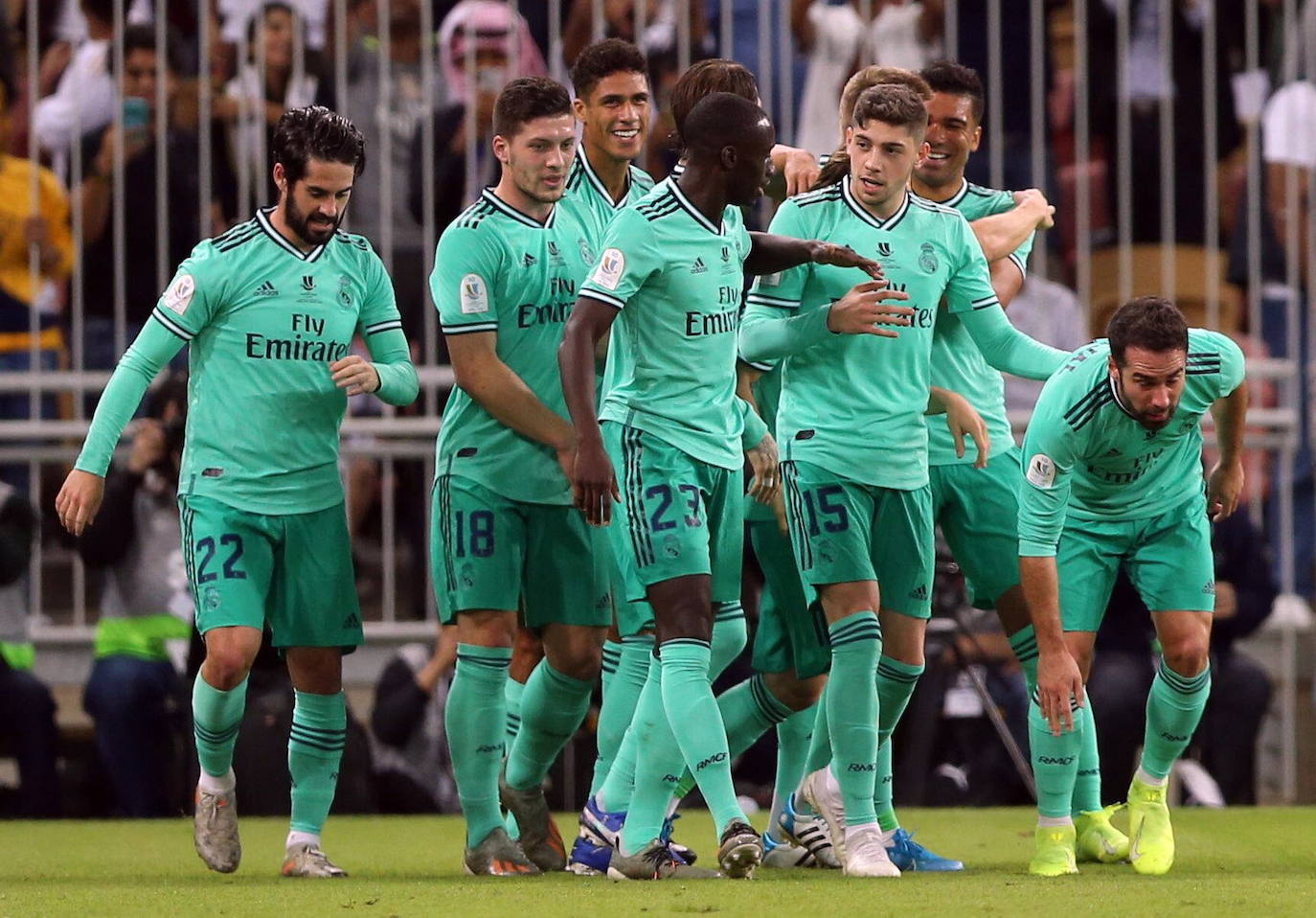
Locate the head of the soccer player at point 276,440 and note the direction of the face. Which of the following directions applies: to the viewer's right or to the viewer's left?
to the viewer's right

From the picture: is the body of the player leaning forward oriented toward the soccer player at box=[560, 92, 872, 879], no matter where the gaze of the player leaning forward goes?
no

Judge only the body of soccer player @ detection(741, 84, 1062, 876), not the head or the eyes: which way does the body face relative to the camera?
toward the camera

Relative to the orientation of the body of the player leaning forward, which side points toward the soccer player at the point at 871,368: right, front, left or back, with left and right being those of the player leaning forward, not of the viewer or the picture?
right

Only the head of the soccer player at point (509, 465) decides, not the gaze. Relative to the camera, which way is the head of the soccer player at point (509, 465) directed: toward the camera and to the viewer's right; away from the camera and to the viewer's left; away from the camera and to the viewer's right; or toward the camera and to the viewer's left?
toward the camera and to the viewer's right

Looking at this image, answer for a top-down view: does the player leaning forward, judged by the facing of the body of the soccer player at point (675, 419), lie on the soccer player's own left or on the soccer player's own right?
on the soccer player's own left

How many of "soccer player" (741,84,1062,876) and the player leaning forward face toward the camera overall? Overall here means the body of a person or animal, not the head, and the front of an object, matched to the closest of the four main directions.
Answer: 2

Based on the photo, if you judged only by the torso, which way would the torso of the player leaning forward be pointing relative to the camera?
toward the camera

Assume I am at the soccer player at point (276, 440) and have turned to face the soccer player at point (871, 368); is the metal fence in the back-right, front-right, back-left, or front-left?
front-left

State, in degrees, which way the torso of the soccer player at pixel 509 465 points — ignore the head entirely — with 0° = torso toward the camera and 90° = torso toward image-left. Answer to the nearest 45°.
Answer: approximately 315°

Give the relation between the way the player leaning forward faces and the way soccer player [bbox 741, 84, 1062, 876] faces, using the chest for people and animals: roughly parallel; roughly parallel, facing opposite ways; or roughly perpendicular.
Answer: roughly parallel

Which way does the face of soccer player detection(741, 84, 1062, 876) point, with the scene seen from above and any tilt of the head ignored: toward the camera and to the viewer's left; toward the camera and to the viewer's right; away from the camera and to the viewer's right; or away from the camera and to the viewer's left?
toward the camera and to the viewer's left

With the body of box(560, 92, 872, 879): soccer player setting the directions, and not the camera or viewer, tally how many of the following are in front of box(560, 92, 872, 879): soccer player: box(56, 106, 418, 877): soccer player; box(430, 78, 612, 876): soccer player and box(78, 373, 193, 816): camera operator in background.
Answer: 0

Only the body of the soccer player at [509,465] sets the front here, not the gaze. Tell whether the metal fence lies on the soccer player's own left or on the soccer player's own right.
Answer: on the soccer player's own left
